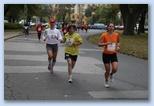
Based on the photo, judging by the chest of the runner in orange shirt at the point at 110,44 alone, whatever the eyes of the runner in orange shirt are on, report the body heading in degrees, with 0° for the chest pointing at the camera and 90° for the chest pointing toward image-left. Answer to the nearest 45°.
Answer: approximately 0°

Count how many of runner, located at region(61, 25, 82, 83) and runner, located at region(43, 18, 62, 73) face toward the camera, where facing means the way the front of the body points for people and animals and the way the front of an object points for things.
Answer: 2

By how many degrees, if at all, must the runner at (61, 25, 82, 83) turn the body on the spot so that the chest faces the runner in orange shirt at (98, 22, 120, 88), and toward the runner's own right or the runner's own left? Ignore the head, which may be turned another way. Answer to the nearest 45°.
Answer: approximately 45° to the runner's own left

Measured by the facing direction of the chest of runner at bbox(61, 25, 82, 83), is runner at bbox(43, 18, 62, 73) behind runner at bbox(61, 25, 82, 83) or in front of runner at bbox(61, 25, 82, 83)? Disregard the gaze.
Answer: behind

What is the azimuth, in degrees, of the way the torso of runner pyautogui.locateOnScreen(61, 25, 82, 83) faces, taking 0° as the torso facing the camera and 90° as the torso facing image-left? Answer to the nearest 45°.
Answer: approximately 0°

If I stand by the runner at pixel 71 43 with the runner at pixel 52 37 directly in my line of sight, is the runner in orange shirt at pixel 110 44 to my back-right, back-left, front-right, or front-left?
back-right

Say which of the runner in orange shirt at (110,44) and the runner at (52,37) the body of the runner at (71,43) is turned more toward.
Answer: the runner in orange shirt

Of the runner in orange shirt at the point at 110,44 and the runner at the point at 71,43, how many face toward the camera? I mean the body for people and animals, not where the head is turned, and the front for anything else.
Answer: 2

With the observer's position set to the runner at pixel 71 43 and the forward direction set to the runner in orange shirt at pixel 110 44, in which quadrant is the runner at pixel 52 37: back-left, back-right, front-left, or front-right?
back-left
